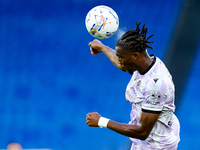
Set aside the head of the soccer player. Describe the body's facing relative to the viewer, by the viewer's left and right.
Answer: facing to the left of the viewer
